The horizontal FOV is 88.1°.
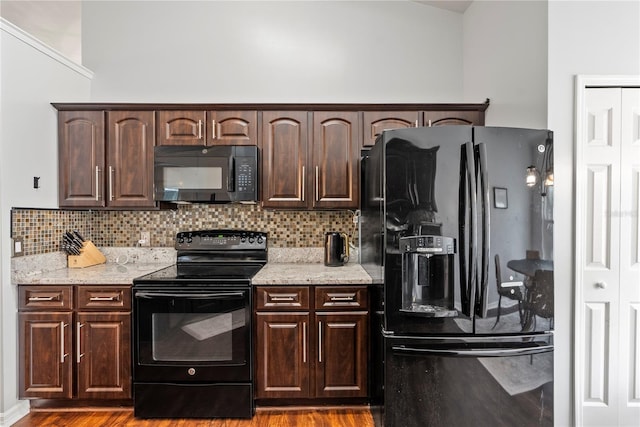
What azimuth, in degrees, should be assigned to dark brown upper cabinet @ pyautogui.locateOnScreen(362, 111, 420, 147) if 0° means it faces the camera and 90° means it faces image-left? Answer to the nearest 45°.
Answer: approximately 0°

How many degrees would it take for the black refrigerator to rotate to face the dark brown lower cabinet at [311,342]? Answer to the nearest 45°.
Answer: approximately 90° to its right

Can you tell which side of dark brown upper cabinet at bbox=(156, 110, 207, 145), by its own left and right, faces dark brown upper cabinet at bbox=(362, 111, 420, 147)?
left

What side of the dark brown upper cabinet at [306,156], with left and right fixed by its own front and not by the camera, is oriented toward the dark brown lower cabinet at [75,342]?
right
